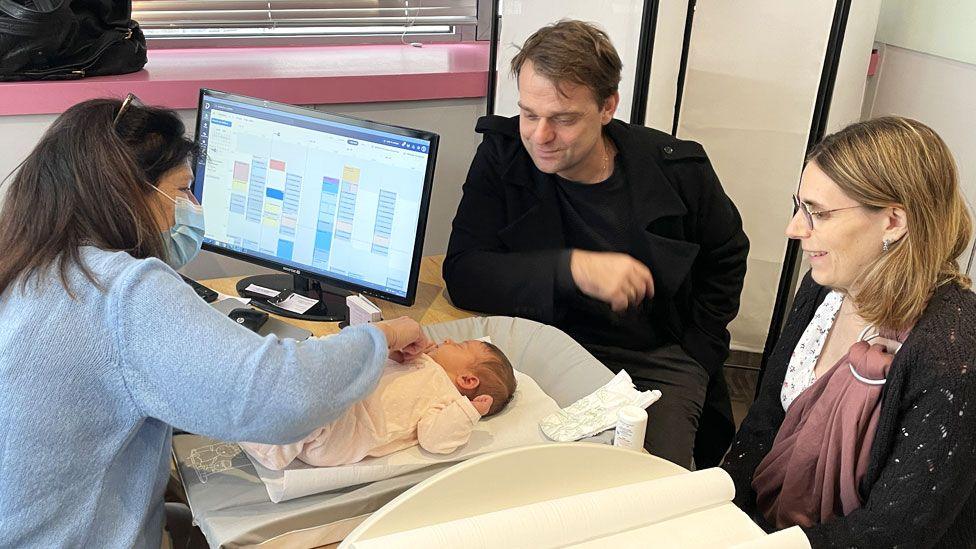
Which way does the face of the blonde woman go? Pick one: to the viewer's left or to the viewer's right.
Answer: to the viewer's left

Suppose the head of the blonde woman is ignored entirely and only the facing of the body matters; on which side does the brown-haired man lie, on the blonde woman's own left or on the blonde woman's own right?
on the blonde woman's own right

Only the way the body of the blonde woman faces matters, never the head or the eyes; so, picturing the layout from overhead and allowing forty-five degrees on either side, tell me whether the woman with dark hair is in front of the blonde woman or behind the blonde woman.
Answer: in front

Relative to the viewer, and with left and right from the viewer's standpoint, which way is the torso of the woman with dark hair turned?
facing away from the viewer and to the right of the viewer

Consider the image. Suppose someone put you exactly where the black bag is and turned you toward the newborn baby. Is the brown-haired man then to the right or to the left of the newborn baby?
left

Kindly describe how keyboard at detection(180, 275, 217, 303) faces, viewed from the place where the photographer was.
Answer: facing the viewer and to the left of the viewer

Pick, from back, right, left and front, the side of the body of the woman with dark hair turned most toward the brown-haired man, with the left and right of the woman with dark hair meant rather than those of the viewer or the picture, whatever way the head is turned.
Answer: front

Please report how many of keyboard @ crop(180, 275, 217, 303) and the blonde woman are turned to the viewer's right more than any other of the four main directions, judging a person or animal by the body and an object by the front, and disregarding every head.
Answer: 0

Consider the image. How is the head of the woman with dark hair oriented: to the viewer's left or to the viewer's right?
to the viewer's right

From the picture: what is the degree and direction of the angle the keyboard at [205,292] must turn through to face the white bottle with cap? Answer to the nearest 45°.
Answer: approximately 90° to its left

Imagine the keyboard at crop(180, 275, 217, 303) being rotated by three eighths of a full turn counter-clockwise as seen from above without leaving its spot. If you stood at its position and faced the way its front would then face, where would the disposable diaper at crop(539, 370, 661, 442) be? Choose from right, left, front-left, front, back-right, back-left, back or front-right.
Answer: front-right

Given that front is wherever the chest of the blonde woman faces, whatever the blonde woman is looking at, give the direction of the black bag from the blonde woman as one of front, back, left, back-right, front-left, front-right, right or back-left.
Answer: front-right
